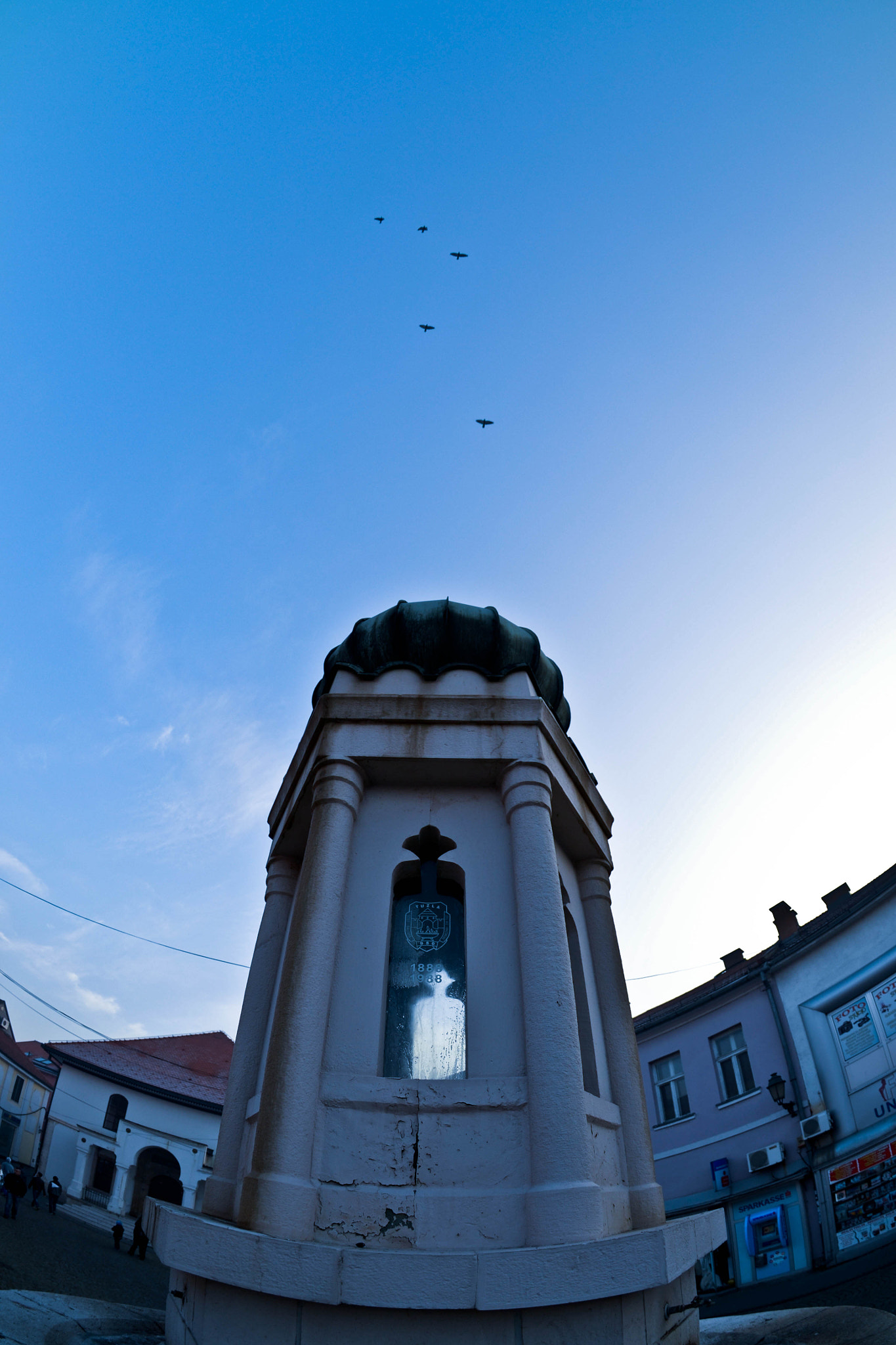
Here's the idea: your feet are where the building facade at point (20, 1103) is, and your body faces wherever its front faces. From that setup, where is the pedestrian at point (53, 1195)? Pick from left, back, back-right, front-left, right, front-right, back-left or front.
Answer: front-right

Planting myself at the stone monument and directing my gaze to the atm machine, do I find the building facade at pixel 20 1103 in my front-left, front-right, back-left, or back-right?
front-left

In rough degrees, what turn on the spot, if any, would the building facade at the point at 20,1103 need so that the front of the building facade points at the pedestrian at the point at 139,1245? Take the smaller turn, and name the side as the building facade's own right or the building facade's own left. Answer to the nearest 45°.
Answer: approximately 45° to the building facade's own right

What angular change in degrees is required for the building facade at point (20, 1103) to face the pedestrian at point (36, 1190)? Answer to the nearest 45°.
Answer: approximately 45° to its right

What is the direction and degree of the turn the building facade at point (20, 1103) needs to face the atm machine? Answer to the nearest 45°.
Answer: approximately 45° to its right

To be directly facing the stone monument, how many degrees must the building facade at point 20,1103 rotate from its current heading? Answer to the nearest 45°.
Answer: approximately 45° to its right
